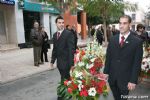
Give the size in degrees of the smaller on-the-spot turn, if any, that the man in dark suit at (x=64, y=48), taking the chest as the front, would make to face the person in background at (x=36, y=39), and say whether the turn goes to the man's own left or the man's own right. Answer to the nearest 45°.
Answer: approximately 135° to the man's own right

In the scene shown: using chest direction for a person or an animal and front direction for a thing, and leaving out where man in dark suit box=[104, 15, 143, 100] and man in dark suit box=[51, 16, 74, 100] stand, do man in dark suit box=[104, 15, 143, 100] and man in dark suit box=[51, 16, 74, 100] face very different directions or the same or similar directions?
same or similar directions

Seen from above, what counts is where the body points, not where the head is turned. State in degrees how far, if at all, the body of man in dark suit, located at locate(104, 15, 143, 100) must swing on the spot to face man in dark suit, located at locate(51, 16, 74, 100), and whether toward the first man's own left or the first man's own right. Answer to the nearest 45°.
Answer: approximately 90° to the first man's own right

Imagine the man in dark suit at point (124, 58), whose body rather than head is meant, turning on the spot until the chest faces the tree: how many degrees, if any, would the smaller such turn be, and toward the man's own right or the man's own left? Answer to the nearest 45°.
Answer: approximately 135° to the man's own right

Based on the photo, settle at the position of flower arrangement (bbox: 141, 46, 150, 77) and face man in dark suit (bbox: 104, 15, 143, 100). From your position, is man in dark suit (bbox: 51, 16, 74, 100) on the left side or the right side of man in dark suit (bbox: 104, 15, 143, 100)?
right

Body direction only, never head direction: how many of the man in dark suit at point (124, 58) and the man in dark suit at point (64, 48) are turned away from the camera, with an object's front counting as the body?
0

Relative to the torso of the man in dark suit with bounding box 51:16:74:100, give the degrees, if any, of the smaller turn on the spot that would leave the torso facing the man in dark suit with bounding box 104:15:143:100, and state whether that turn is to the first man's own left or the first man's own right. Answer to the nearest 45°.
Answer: approximately 90° to the first man's own left

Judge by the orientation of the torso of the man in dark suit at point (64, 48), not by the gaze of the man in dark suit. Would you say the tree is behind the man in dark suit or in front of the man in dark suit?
behind

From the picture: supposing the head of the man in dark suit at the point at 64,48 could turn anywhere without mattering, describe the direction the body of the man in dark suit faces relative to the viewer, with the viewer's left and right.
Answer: facing the viewer and to the left of the viewer

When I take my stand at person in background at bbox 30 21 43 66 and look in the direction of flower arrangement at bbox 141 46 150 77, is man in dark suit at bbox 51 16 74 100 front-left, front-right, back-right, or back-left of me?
front-right
